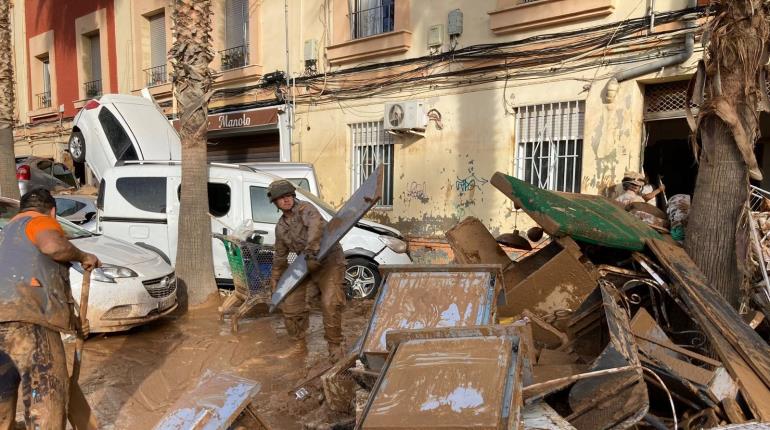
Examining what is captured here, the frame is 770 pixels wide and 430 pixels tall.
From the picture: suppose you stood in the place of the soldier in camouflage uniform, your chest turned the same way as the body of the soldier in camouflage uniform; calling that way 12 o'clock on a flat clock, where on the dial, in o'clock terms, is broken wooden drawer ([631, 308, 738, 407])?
The broken wooden drawer is roughly at 9 o'clock from the soldier in camouflage uniform.

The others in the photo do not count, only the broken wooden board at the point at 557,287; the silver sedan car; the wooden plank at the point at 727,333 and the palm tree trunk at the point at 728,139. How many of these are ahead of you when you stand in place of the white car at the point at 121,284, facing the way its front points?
3

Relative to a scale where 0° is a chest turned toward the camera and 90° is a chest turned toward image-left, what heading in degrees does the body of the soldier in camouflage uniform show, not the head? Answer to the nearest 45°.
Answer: approximately 45°

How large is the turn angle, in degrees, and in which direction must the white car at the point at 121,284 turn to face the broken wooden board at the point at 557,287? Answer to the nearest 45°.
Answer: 0° — it already faces it

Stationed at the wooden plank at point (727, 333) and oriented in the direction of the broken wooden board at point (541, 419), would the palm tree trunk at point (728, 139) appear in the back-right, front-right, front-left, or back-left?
back-right

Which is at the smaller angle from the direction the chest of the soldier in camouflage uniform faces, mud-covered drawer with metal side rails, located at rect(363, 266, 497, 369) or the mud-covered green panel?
the mud-covered drawer with metal side rails

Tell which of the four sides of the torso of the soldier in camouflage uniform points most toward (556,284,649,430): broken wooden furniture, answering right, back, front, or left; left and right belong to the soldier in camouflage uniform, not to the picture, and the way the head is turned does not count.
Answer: left
